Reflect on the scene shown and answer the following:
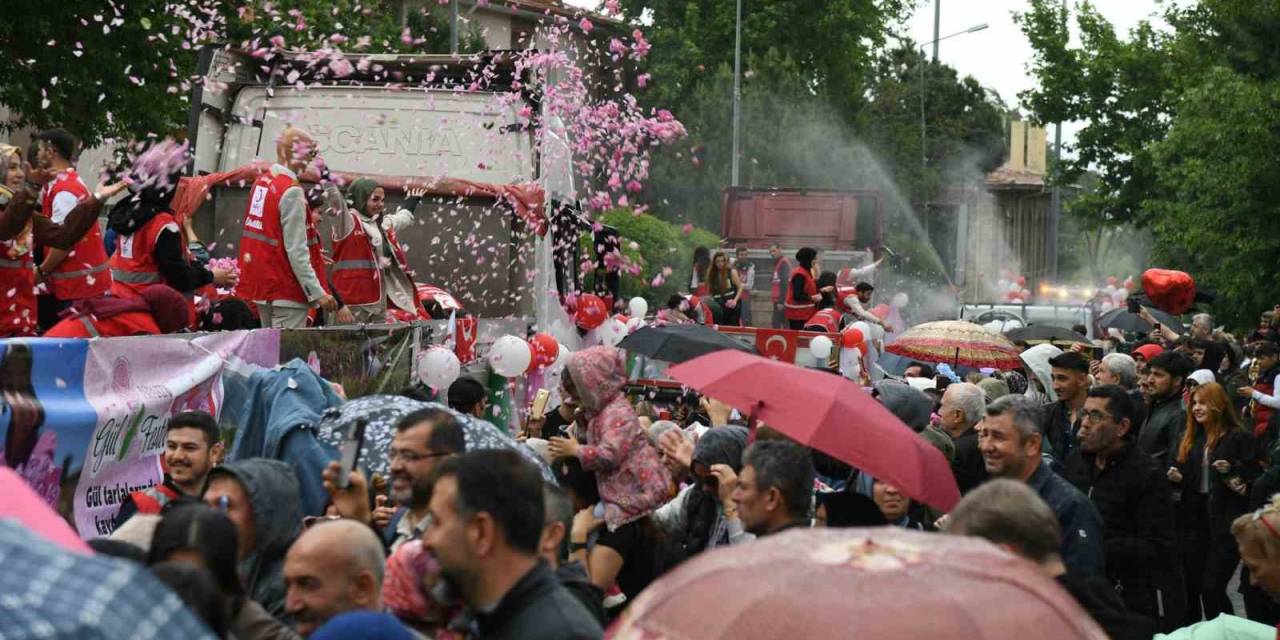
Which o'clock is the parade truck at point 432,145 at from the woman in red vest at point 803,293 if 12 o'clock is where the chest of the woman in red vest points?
The parade truck is roughly at 4 o'clock from the woman in red vest.

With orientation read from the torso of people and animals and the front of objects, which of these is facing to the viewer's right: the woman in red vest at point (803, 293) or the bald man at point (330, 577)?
the woman in red vest

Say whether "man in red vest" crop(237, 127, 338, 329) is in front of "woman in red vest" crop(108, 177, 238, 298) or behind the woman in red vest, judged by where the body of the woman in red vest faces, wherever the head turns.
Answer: in front

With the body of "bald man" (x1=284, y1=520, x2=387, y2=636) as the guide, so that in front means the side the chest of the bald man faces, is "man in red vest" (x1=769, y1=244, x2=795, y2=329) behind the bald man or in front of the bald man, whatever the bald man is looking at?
behind

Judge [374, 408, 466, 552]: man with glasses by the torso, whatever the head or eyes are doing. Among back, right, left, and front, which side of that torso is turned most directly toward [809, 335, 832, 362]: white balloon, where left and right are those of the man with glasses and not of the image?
back

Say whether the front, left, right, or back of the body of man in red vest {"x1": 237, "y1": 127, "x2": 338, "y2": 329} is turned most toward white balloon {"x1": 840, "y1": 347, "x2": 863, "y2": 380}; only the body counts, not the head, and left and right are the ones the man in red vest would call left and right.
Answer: front

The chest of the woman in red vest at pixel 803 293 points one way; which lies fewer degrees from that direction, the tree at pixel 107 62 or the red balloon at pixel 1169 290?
the red balloon

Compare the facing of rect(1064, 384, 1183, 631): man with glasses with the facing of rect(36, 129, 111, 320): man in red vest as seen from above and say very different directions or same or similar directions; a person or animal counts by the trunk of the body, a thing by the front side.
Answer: same or similar directions

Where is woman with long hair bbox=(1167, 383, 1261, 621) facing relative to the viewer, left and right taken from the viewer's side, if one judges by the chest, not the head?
facing the viewer and to the left of the viewer

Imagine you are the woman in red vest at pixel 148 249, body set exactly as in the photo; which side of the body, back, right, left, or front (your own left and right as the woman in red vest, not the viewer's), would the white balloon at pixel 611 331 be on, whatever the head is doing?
front

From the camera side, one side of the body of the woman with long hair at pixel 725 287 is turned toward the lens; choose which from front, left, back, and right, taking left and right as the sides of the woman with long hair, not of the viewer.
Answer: front

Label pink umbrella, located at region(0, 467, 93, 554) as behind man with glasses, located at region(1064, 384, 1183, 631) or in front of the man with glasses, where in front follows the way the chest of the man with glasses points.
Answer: in front

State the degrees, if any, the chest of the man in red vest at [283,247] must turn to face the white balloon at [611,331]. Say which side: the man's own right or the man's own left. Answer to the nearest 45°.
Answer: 0° — they already face it

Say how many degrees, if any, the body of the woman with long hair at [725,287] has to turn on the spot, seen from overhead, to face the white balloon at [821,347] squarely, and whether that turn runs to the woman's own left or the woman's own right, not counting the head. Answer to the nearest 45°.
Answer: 0° — they already face it
